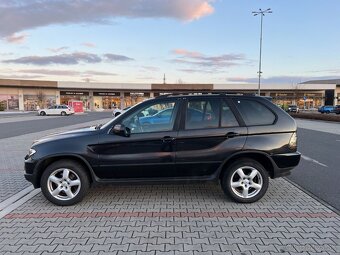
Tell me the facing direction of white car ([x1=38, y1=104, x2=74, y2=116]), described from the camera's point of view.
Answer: facing to the left of the viewer

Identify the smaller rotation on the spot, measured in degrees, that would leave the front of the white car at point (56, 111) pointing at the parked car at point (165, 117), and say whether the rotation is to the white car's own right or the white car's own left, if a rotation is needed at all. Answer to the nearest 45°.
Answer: approximately 90° to the white car's own left

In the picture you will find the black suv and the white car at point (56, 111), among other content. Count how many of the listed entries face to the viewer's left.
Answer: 2

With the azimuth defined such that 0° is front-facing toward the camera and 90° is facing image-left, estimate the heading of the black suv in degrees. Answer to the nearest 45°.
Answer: approximately 90°

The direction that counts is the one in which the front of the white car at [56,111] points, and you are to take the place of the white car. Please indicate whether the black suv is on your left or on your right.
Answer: on your left

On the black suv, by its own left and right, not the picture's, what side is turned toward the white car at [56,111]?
right
